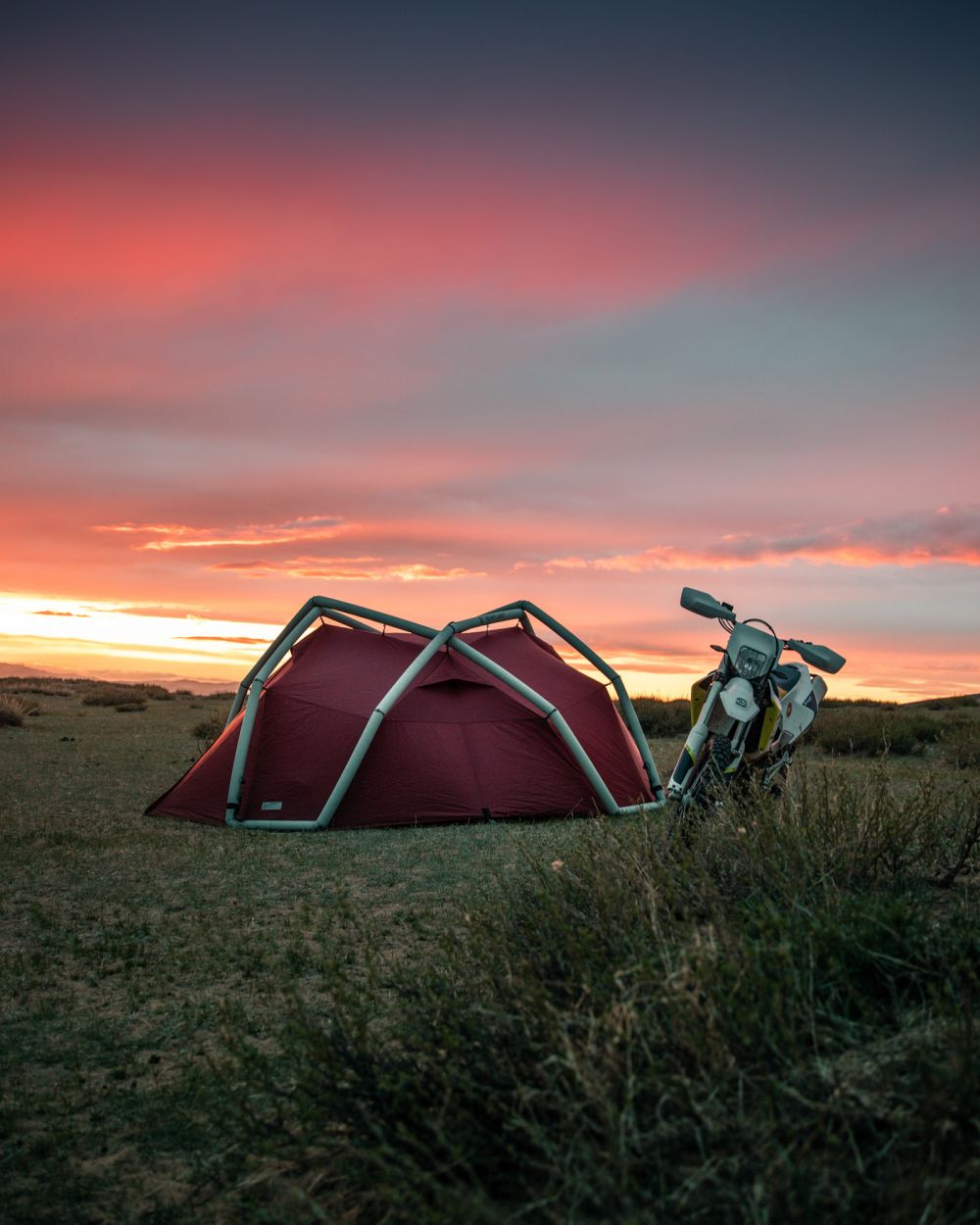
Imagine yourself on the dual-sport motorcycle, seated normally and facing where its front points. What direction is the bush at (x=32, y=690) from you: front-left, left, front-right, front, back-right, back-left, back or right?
right

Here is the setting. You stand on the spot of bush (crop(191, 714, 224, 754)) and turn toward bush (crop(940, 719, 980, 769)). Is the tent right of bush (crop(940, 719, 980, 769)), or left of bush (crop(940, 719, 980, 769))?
right

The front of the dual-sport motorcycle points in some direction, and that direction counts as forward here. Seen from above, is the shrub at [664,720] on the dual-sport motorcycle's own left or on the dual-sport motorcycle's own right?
on the dual-sport motorcycle's own right

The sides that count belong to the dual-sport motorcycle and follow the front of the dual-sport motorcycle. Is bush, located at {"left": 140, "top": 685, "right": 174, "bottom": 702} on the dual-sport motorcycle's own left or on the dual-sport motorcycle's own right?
on the dual-sport motorcycle's own right

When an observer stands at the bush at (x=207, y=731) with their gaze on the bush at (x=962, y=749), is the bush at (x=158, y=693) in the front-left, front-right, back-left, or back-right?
back-left

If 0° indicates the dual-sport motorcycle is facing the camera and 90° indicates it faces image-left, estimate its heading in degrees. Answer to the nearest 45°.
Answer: approximately 45°

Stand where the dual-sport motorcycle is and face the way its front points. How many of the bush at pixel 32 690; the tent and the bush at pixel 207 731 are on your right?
3
